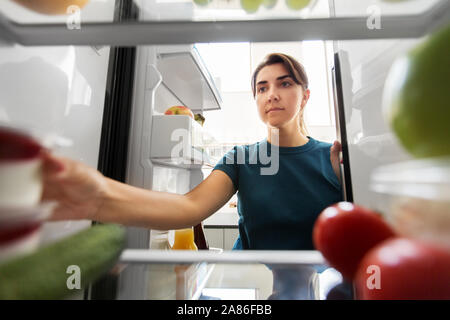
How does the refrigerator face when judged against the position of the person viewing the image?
facing away from the viewer
